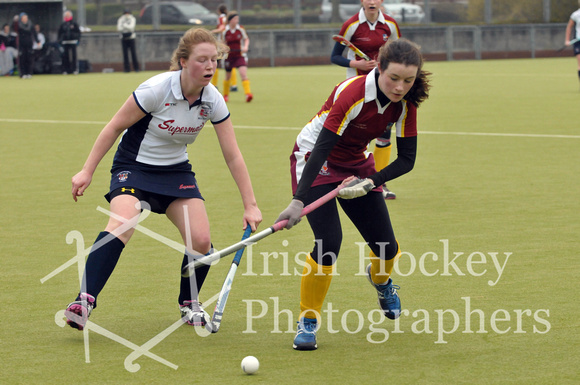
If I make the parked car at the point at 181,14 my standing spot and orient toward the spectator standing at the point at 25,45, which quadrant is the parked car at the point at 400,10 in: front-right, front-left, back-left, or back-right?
back-left

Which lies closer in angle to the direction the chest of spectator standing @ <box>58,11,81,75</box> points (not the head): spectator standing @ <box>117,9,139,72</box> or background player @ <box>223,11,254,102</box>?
the background player

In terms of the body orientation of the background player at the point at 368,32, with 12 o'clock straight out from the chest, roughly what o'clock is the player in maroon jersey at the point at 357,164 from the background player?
The player in maroon jersey is roughly at 12 o'clock from the background player.

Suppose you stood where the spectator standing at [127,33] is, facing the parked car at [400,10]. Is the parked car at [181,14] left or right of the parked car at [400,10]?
left

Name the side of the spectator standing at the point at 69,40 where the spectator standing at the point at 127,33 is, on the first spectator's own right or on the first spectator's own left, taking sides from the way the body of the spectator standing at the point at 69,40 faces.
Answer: on the first spectator's own left

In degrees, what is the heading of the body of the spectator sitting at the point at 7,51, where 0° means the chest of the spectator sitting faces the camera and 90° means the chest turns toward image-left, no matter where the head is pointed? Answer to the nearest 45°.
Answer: approximately 0°
